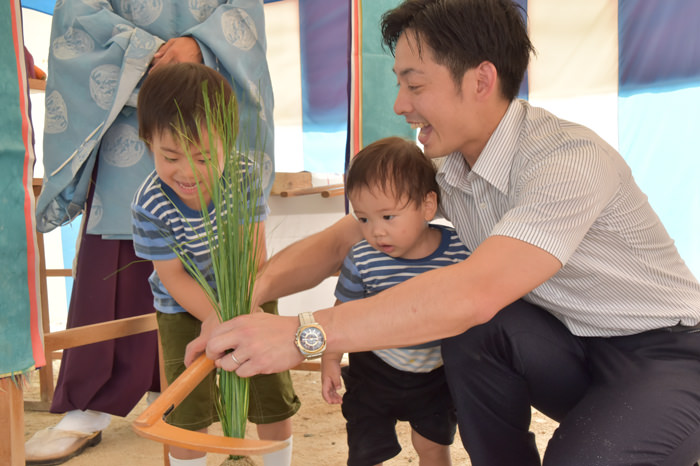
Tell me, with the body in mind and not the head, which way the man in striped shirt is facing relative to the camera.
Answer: to the viewer's left
